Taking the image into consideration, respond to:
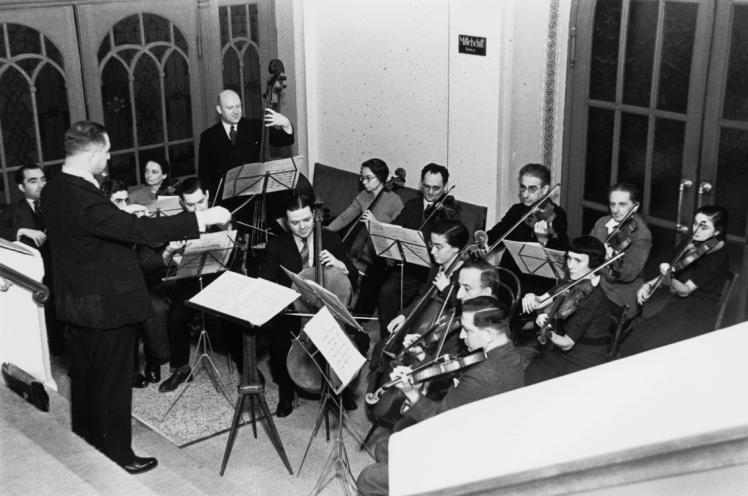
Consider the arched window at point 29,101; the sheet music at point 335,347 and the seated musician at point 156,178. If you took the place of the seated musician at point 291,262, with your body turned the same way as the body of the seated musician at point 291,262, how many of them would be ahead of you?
1

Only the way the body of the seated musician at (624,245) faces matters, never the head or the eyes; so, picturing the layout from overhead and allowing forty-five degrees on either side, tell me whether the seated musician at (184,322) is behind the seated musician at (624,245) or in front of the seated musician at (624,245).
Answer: in front

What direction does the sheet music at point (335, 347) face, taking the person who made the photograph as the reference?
facing the viewer and to the right of the viewer

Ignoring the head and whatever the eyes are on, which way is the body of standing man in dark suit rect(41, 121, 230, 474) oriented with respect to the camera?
to the viewer's right

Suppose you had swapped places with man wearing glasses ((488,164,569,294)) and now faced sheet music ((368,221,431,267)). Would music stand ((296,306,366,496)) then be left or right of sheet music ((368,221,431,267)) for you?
left

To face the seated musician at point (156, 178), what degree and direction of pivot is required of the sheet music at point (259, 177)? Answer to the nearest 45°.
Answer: approximately 45° to its left

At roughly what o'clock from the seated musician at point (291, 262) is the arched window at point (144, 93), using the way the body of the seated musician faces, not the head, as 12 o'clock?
The arched window is roughly at 5 o'clock from the seated musician.

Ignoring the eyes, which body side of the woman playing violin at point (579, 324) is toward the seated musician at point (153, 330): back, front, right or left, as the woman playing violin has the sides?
front

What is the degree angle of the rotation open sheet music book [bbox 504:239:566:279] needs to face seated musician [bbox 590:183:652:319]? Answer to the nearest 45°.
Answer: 0° — it already faces them

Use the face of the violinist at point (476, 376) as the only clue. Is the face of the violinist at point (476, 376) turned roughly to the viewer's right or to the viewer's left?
to the viewer's left
